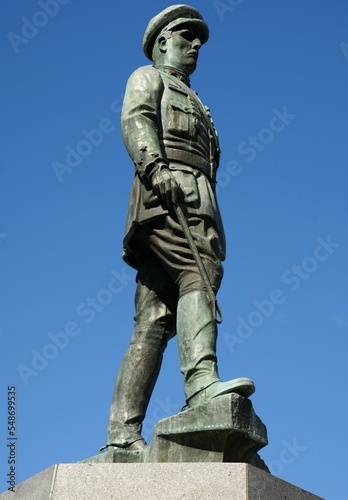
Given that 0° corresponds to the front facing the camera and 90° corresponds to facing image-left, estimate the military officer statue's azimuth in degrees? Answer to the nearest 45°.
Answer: approximately 315°
